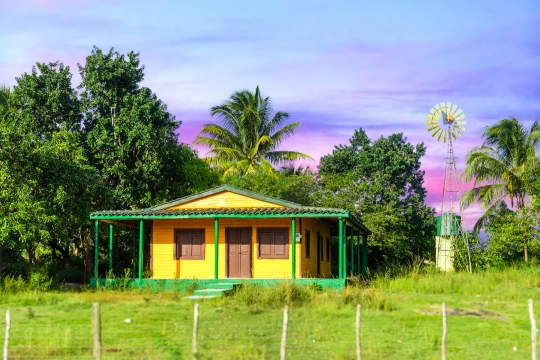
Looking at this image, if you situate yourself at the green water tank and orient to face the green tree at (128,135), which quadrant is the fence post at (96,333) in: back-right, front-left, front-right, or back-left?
front-left

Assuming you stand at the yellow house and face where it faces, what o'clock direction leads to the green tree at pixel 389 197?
The green tree is roughly at 7 o'clock from the yellow house.

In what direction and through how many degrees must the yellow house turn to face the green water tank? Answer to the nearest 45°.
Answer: approximately 135° to its left

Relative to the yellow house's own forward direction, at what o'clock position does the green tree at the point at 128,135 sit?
The green tree is roughly at 5 o'clock from the yellow house.

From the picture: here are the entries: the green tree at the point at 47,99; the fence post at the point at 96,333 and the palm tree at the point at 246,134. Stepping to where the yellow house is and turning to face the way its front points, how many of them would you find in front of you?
1

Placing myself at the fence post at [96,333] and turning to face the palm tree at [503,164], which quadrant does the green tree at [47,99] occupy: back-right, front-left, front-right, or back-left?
front-left

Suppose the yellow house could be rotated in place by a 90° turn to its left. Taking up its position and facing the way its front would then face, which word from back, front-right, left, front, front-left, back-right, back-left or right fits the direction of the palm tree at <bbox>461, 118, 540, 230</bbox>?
front-left

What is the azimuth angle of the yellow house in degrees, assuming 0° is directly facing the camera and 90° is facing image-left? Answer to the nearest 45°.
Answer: approximately 0°

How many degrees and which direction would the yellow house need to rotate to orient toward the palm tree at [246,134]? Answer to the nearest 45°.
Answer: approximately 180°

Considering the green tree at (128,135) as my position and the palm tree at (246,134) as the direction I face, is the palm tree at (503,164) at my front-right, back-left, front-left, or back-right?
front-right

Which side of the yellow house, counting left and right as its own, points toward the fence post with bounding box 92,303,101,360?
front
